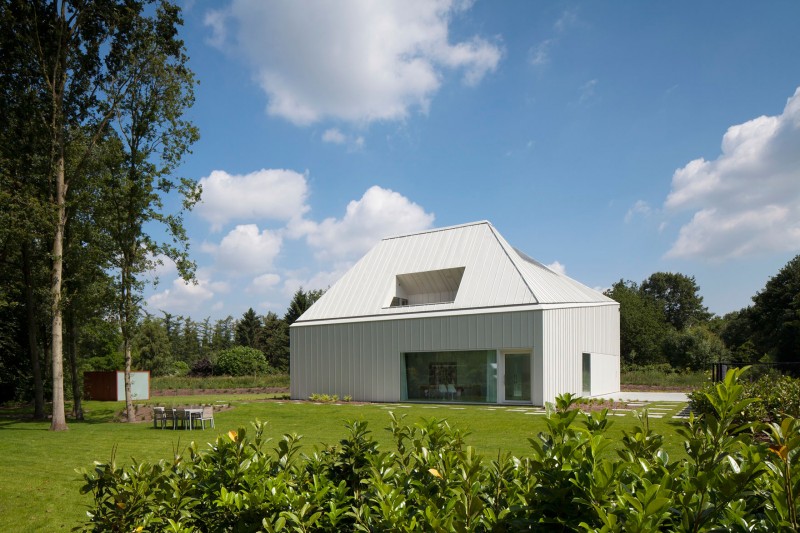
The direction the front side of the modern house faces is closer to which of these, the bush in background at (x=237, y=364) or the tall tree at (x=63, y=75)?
the tall tree

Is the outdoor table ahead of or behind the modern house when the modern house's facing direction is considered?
ahead

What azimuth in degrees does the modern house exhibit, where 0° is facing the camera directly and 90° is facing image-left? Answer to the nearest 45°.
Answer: approximately 45°

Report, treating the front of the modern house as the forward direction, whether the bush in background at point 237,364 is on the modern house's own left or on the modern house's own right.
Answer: on the modern house's own right

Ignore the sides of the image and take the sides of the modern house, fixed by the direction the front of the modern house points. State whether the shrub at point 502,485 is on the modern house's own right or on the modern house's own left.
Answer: on the modern house's own left

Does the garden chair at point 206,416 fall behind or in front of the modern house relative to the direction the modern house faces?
in front
